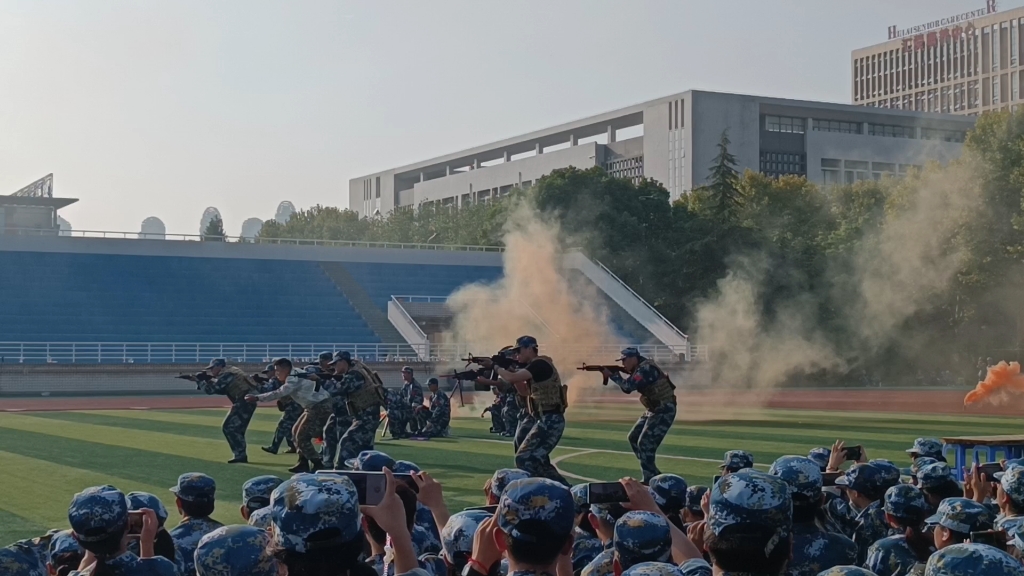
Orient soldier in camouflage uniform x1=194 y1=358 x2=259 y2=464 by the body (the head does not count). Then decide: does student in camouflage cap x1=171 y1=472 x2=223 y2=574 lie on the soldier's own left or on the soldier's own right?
on the soldier's own left

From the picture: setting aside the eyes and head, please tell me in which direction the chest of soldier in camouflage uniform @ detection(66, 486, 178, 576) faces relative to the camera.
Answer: away from the camera

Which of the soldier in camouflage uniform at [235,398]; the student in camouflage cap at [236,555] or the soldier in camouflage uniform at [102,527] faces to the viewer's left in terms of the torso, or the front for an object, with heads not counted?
the soldier in camouflage uniform at [235,398]

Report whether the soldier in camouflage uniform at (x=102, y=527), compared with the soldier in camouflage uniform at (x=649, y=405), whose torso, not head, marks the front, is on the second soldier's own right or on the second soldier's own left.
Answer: on the second soldier's own left

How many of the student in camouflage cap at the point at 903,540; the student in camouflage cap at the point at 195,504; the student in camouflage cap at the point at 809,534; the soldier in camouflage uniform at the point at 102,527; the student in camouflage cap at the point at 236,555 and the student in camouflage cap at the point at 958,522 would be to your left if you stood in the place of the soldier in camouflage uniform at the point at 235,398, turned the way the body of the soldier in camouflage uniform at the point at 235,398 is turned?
6

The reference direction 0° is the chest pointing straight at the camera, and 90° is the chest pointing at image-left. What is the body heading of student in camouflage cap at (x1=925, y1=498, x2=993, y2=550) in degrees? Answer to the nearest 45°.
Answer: approximately 135°

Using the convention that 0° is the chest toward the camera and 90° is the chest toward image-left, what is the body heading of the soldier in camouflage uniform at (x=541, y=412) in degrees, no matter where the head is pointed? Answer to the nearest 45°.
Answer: approximately 90°

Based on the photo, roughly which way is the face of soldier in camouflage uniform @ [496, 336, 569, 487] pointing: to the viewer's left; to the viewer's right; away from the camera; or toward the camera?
to the viewer's left

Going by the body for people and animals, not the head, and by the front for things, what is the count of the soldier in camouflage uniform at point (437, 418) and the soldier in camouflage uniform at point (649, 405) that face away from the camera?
0

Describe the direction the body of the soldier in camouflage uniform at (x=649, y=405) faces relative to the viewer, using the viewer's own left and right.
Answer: facing to the left of the viewer

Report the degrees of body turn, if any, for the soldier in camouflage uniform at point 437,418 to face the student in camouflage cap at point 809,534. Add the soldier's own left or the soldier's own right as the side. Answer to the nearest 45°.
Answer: approximately 90° to the soldier's own left

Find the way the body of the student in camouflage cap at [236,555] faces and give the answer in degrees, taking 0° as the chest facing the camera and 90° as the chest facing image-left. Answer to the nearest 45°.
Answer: approximately 180°

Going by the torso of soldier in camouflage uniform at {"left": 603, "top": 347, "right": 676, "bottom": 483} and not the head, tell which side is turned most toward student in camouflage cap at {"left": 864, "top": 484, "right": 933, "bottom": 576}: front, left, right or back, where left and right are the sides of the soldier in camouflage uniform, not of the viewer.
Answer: left

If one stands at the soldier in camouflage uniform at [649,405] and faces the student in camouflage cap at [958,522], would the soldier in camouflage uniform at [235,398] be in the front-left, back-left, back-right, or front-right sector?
back-right

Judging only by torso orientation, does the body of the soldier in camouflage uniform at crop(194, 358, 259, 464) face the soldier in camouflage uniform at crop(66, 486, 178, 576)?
no

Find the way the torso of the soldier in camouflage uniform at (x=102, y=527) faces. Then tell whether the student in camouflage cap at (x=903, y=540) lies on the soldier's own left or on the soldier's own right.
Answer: on the soldier's own right

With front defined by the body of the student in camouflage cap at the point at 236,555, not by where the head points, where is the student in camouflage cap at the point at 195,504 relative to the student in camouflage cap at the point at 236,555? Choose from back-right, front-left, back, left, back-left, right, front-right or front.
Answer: front

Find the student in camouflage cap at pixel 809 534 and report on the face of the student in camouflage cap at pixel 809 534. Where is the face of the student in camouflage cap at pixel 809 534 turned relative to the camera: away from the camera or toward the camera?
away from the camera
